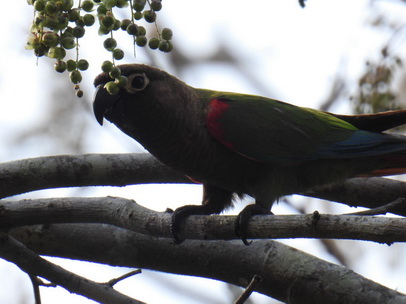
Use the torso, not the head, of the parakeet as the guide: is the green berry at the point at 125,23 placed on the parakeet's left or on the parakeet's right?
on the parakeet's left

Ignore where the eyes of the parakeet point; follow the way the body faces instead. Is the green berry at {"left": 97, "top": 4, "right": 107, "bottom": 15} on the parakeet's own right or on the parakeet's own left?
on the parakeet's own left

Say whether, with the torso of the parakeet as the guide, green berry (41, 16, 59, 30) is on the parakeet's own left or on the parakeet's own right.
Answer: on the parakeet's own left

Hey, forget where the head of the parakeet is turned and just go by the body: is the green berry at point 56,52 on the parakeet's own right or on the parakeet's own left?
on the parakeet's own left

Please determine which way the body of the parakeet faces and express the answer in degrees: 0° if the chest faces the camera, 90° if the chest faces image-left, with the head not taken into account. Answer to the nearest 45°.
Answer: approximately 90°

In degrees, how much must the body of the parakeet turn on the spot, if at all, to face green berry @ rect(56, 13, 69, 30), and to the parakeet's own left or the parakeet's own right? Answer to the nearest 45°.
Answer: approximately 45° to the parakeet's own left

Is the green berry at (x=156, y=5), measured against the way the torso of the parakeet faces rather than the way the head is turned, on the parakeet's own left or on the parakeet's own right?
on the parakeet's own left

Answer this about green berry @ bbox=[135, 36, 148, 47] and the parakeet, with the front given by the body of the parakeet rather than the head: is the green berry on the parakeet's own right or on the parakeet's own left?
on the parakeet's own left

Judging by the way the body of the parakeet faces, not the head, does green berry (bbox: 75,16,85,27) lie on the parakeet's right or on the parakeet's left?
on the parakeet's left

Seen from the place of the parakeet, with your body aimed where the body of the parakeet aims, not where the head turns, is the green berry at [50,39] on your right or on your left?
on your left
